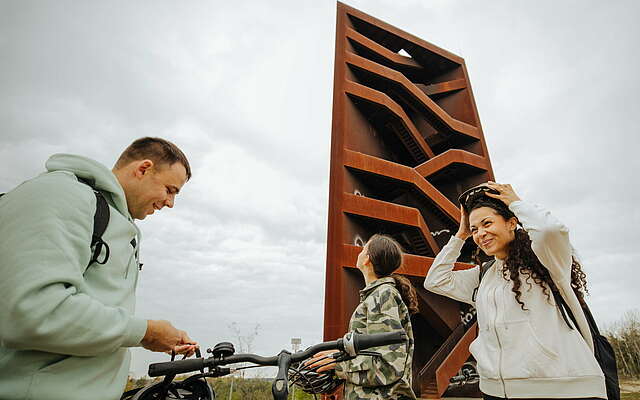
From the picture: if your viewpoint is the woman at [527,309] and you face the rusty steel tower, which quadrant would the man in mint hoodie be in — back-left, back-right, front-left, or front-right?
back-left

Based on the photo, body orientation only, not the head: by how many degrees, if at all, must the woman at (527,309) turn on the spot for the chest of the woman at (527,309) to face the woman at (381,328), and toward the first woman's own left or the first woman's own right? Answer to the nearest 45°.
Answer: approximately 45° to the first woman's own right

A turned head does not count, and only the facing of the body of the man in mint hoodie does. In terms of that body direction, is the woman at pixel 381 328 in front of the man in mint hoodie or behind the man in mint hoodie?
in front

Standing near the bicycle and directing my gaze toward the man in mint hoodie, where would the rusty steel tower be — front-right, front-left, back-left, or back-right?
back-right

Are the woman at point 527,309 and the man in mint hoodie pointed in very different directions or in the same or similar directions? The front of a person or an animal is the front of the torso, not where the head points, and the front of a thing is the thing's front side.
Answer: very different directions

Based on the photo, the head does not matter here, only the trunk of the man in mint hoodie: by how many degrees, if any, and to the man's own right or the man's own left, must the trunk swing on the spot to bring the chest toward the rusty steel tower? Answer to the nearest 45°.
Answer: approximately 45° to the man's own left

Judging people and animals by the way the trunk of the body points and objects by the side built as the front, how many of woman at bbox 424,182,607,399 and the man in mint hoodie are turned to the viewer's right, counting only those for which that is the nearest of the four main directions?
1

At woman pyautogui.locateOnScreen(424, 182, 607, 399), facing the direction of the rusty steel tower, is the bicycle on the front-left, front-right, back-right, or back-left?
back-left

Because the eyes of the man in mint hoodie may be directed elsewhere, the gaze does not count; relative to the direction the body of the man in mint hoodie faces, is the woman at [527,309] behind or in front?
in front

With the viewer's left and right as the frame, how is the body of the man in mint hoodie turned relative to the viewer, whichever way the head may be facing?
facing to the right of the viewer

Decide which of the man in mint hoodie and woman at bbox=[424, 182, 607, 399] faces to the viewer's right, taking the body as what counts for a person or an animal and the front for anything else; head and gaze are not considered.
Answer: the man in mint hoodie

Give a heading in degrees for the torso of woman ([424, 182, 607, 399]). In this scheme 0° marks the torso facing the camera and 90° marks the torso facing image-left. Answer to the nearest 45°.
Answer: approximately 45°
